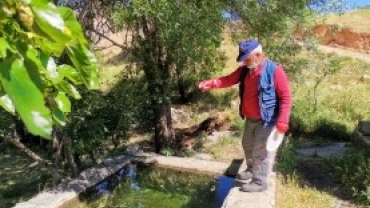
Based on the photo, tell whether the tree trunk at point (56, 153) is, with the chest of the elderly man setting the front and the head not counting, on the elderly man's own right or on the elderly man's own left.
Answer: on the elderly man's own right

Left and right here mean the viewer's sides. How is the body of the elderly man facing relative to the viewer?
facing the viewer and to the left of the viewer

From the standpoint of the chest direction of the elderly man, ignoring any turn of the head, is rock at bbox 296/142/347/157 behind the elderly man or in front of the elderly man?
behind

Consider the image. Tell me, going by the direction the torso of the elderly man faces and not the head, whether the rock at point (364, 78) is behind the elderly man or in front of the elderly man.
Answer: behind

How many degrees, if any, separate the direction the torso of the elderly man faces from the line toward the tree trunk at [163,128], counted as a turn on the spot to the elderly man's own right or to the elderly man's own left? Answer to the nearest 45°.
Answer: approximately 90° to the elderly man's own right

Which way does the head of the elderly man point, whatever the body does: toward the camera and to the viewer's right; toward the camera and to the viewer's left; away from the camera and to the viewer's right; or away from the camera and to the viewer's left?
toward the camera and to the viewer's left

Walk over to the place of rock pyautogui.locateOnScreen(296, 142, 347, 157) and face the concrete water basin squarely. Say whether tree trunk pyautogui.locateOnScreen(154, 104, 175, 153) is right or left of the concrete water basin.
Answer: right

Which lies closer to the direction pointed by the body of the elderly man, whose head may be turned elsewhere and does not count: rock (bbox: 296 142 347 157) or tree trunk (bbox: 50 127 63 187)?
the tree trunk
